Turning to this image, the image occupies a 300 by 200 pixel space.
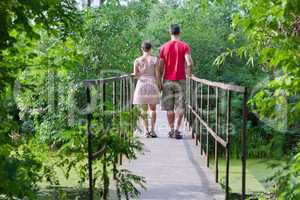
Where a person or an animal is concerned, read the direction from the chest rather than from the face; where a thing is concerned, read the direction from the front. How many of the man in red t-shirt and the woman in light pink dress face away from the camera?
2

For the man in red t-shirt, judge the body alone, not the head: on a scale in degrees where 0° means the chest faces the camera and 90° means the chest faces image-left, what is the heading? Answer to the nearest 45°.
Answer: approximately 180°

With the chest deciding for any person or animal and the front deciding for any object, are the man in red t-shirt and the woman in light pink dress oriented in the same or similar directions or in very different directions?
same or similar directions

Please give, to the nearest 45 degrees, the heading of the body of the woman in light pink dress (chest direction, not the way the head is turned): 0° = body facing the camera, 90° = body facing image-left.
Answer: approximately 180°
